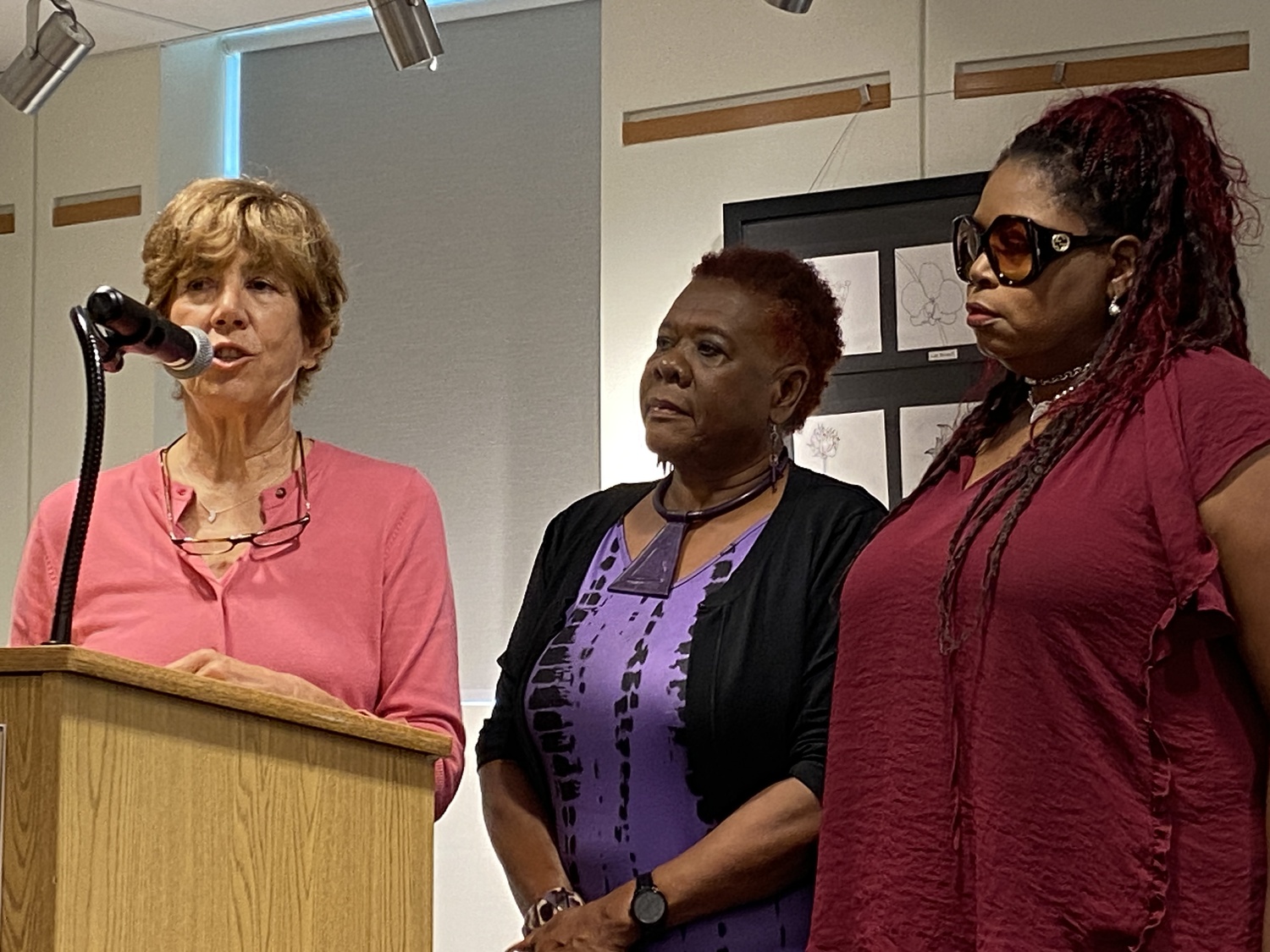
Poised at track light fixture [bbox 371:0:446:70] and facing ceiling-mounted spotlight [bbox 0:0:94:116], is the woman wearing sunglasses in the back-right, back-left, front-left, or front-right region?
back-left

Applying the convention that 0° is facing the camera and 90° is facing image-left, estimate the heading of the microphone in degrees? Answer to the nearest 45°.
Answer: approximately 225°

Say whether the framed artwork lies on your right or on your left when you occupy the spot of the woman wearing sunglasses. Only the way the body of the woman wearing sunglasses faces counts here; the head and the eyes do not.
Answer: on your right

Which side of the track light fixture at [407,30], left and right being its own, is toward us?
right

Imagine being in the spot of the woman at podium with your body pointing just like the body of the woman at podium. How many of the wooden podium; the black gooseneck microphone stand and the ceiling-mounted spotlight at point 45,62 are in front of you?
2

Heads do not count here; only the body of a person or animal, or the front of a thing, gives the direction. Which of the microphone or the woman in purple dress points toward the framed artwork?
the microphone

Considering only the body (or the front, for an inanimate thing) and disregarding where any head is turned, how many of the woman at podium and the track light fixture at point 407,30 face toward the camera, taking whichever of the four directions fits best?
1

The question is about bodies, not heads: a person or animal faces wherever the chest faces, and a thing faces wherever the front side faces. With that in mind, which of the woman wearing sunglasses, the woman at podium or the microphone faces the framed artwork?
the microphone

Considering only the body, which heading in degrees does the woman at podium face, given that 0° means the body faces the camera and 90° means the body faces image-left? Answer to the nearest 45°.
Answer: approximately 0°

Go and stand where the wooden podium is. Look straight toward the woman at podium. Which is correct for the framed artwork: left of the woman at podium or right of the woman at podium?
right

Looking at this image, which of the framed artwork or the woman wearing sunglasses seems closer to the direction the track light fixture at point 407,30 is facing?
the framed artwork

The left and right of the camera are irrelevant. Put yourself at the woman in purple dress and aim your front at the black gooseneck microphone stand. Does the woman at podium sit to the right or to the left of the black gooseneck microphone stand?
right
